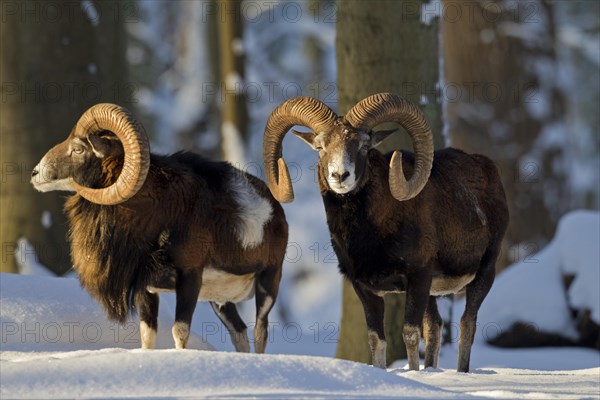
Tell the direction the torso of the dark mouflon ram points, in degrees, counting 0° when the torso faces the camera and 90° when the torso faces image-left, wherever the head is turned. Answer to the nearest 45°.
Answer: approximately 45°

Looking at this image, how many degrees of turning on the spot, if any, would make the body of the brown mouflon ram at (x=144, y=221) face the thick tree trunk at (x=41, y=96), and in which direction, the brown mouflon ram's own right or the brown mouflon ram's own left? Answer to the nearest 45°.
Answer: approximately 90° to the brown mouflon ram's own right

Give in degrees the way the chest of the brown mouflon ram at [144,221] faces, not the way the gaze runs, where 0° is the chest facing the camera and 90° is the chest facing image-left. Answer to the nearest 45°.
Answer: approximately 90°

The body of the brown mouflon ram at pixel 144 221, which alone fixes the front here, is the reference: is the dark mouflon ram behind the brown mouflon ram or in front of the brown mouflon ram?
behind

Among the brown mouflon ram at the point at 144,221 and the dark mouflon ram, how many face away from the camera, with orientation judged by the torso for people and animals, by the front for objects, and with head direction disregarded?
0

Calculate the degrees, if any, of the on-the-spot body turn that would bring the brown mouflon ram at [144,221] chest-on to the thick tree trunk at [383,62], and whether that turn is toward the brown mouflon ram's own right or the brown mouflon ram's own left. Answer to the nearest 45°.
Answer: approximately 135° to the brown mouflon ram's own right

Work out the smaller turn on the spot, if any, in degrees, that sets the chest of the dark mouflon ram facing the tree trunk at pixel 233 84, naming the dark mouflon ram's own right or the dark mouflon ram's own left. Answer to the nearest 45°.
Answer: approximately 135° to the dark mouflon ram's own right

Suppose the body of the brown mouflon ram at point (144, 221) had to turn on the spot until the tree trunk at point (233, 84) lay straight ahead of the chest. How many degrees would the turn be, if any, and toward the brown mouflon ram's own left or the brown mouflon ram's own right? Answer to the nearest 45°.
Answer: approximately 90° to the brown mouflon ram's own right

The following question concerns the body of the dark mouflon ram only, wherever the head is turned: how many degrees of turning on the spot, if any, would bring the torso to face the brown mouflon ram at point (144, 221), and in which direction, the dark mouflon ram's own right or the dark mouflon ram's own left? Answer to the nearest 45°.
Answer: approximately 45° to the dark mouflon ram's own right

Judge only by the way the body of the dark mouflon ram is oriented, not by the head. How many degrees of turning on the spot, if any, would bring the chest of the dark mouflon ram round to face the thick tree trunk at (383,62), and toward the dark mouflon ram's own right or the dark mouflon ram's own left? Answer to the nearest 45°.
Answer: approximately 135° to the dark mouflon ram's own right

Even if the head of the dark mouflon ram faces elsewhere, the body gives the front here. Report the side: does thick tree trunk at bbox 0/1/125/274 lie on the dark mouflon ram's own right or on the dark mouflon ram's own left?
on the dark mouflon ram's own right
